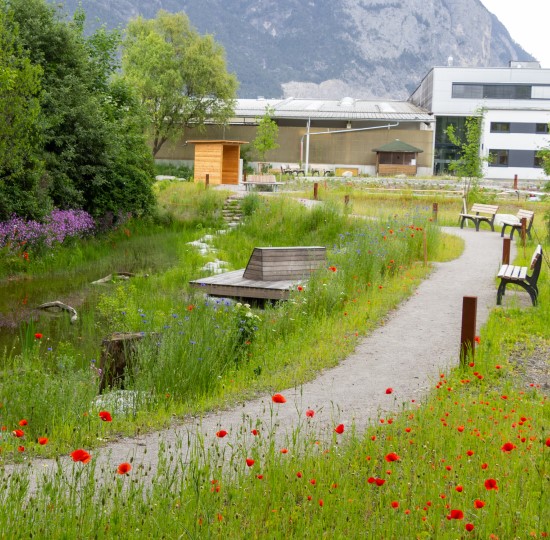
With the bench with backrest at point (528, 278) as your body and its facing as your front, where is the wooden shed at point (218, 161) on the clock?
The wooden shed is roughly at 2 o'clock from the bench with backrest.

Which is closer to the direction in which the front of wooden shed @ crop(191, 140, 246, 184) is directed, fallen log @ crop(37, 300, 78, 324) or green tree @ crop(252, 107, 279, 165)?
the fallen log

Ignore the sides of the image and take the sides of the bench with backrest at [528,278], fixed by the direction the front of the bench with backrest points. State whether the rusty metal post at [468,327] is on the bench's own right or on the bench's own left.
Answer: on the bench's own left

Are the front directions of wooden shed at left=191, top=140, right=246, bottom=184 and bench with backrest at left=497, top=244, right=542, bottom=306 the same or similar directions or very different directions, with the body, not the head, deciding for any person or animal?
very different directions

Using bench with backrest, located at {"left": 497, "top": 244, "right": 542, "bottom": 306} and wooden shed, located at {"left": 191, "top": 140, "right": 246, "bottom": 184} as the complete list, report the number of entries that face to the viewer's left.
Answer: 1

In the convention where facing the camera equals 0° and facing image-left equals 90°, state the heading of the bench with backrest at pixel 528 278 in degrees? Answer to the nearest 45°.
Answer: approximately 90°

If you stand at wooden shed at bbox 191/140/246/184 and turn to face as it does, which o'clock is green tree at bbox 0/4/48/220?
The green tree is roughly at 2 o'clock from the wooden shed.

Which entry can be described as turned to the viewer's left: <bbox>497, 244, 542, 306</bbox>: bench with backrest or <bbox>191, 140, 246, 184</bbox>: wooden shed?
the bench with backrest

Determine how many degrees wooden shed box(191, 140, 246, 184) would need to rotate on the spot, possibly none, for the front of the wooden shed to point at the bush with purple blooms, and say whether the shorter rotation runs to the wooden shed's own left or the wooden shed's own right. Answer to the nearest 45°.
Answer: approximately 45° to the wooden shed's own right

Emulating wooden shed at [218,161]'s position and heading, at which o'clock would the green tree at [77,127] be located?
The green tree is roughly at 2 o'clock from the wooden shed.
